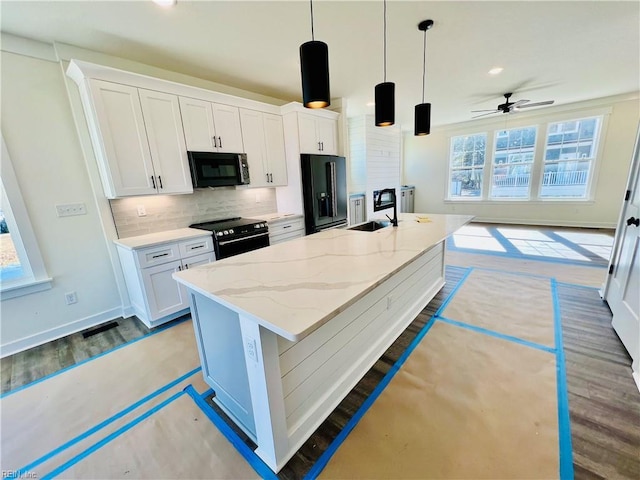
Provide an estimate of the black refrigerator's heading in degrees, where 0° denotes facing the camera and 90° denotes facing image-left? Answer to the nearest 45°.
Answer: approximately 315°

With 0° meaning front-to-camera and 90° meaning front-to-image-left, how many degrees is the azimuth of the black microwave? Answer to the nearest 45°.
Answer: approximately 315°

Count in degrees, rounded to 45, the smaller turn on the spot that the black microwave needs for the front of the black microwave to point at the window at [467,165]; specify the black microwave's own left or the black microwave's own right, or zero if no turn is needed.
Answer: approximately 45° to the black microwave's own left

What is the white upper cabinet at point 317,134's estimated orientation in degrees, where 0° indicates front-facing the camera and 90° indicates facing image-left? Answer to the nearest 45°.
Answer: approximately 315°

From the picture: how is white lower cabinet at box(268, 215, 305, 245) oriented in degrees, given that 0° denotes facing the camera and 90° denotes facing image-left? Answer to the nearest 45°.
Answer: approximately 315°
